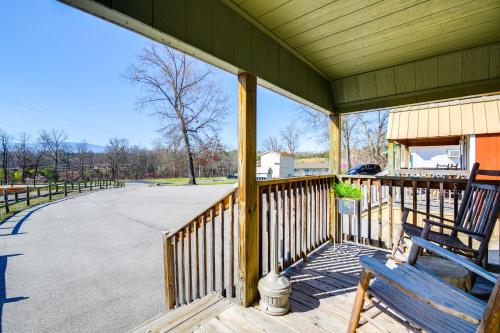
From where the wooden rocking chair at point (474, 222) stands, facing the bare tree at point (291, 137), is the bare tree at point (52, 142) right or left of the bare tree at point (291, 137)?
left

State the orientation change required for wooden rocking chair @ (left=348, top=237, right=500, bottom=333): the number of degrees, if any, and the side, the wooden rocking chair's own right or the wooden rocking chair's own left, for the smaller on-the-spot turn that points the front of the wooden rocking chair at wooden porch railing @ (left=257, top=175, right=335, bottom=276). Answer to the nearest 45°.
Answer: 0° — it already faces it

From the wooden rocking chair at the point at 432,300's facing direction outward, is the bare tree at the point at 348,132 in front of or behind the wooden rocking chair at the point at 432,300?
in front

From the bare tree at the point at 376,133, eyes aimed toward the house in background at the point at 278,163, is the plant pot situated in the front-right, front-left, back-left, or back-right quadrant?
front-left

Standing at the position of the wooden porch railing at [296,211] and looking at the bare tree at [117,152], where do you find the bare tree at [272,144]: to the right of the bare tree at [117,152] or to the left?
right

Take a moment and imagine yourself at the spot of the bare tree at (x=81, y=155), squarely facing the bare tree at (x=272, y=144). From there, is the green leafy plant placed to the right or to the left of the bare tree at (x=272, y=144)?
right

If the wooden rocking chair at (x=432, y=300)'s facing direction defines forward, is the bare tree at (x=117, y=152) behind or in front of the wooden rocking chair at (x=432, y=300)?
in front

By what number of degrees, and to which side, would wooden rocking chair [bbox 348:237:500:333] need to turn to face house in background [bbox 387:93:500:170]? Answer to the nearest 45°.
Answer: approximately 45° to its right

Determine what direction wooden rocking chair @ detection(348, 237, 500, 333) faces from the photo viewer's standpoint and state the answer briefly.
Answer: facing away from the viewer and to the left of the viewer

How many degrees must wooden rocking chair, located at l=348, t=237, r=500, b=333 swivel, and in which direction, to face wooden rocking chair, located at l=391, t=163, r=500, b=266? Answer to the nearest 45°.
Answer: approximately 45° to its right
